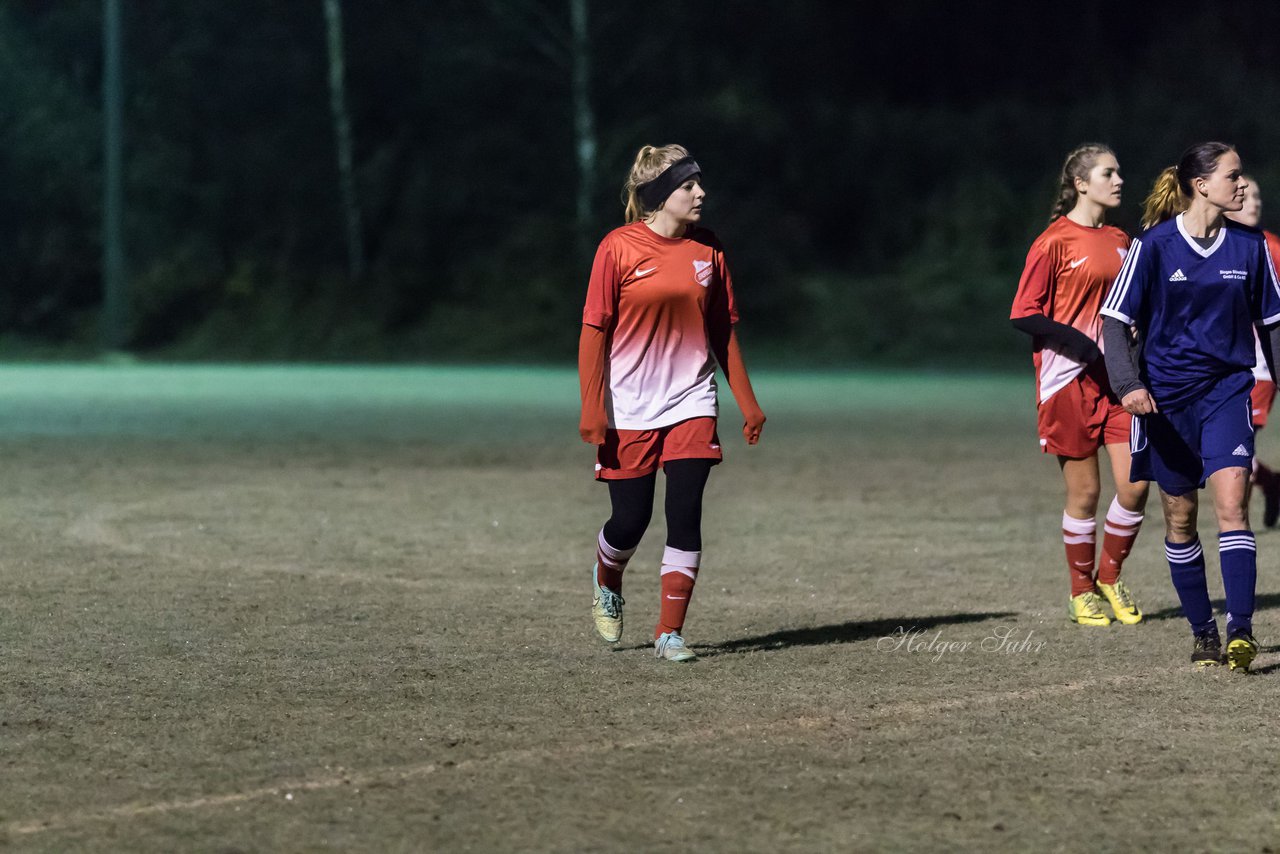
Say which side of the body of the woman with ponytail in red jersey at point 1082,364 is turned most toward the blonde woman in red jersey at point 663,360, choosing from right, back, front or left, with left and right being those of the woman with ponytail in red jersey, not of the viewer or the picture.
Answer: right

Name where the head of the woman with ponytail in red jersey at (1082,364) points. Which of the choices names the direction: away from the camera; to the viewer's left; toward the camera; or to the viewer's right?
to the viewer's right

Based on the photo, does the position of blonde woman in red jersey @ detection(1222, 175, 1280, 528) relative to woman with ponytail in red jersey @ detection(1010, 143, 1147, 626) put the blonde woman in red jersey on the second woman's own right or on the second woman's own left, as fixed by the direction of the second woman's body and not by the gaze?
on the second woman's own left

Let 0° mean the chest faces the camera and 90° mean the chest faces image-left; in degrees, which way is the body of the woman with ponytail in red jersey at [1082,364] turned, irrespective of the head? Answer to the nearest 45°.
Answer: approximately 315°
